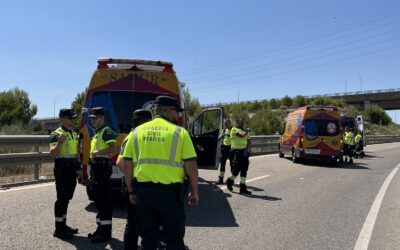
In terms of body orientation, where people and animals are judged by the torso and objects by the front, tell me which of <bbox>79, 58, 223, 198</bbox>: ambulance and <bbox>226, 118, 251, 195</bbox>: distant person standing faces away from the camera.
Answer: the ambulance

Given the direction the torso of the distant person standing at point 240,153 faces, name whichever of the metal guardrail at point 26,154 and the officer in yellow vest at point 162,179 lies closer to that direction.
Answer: the officer in yellow vest
